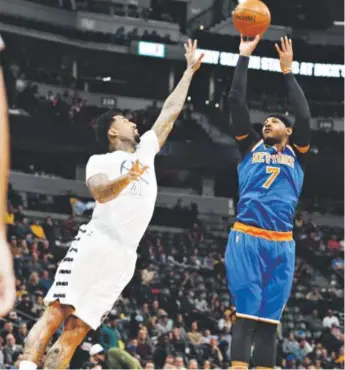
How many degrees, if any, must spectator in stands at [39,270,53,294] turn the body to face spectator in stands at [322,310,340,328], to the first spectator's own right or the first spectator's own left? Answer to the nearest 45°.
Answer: approximately 135° to the first spectator's own left

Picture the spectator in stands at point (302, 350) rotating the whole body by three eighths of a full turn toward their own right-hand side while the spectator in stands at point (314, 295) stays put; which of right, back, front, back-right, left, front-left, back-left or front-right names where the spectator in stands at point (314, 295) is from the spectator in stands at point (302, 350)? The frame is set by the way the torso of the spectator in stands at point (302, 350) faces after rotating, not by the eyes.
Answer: front

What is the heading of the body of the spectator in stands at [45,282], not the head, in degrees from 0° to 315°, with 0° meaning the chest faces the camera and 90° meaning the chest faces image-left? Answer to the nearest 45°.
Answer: approximately 0°

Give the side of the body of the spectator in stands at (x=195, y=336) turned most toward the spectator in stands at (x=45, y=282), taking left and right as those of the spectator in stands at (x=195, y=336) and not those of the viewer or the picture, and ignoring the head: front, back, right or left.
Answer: right

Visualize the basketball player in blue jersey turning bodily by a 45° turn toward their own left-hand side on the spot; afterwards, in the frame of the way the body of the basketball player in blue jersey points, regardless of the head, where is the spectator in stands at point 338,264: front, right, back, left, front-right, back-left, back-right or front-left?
back-left

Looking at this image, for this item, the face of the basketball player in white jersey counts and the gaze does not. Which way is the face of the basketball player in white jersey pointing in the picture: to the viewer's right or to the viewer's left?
to the viewer's right

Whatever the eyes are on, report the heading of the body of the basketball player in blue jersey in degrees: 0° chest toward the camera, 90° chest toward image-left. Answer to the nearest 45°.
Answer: approximately 0°

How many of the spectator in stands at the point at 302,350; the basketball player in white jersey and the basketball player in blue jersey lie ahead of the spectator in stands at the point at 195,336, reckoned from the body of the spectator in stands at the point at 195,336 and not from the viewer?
2

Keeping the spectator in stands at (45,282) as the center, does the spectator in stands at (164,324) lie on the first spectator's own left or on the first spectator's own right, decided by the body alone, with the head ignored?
on the first spectator's own left

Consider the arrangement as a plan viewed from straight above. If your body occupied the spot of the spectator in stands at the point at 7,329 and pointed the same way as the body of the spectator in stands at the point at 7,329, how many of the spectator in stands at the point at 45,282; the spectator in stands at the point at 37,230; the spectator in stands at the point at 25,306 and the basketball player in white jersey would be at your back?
3
